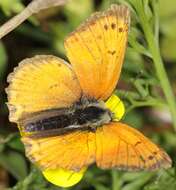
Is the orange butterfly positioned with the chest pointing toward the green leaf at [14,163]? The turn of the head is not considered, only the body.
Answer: no

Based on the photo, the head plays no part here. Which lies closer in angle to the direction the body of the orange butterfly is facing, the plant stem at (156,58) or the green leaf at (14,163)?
the plant stem

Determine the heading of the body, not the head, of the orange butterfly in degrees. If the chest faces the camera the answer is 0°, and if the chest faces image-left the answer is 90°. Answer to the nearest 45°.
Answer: approximately 270°
